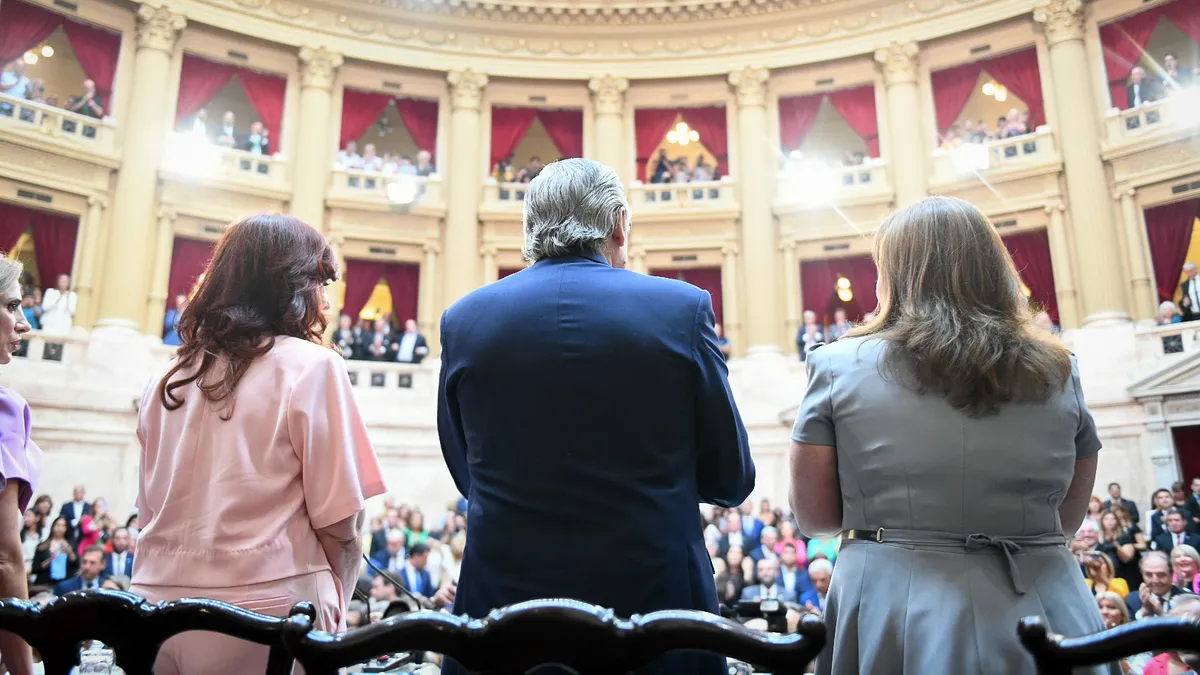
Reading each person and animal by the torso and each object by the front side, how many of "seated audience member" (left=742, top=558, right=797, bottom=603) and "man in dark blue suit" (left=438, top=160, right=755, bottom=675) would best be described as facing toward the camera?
1

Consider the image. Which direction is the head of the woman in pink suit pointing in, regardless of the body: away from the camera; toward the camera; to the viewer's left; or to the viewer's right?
away from the camera

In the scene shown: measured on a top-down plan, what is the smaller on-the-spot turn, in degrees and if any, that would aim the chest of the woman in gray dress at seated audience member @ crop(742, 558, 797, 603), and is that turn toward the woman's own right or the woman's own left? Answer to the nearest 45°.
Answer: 0° — they already face them

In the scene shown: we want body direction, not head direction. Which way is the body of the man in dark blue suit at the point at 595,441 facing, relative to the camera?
away from the camera

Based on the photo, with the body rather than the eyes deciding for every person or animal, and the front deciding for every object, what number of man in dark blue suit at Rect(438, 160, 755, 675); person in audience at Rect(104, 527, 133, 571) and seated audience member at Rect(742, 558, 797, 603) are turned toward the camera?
2

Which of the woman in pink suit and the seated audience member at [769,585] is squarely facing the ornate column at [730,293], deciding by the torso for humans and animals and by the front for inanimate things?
the woman in pink suit

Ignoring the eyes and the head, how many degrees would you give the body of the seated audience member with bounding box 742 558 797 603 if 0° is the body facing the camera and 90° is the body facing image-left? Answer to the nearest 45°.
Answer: approximately 0°

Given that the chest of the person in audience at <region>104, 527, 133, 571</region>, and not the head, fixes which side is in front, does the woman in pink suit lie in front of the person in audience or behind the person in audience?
in front

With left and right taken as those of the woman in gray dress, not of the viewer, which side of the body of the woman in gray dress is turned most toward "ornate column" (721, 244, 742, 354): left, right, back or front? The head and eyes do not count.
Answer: front

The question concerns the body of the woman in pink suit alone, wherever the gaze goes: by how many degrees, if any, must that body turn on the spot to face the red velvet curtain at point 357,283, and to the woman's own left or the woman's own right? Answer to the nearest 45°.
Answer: approximately 45° to the woman's own left

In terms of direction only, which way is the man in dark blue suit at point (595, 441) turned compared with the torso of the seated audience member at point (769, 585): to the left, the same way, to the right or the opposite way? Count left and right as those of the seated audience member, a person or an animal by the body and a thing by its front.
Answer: the opposite way

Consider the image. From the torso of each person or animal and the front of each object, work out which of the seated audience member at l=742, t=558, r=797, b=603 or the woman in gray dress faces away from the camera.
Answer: the woman in gray dress

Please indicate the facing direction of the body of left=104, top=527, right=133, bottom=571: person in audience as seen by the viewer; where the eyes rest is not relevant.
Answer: toward the camera

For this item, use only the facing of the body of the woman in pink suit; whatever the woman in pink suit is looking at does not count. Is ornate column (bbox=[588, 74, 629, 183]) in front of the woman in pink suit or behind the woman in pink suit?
in front

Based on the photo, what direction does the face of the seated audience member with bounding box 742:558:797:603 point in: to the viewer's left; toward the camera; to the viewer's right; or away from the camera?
toward the camera

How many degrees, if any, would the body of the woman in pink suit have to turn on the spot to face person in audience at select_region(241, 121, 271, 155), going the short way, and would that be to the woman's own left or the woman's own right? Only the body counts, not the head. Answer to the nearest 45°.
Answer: approximately 45° to the woman's own left

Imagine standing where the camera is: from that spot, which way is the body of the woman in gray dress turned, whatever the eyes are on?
away from the camera
